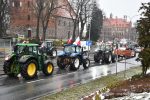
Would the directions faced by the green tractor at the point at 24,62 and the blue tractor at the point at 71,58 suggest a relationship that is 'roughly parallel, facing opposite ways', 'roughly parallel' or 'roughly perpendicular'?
roughly parallel
